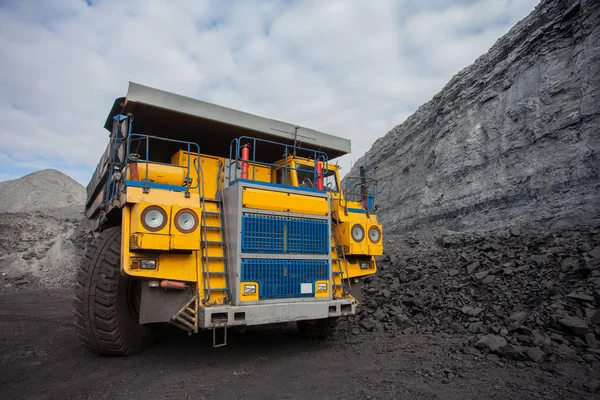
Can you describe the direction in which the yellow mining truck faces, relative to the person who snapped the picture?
facing the viewer and to the right of the viewer
